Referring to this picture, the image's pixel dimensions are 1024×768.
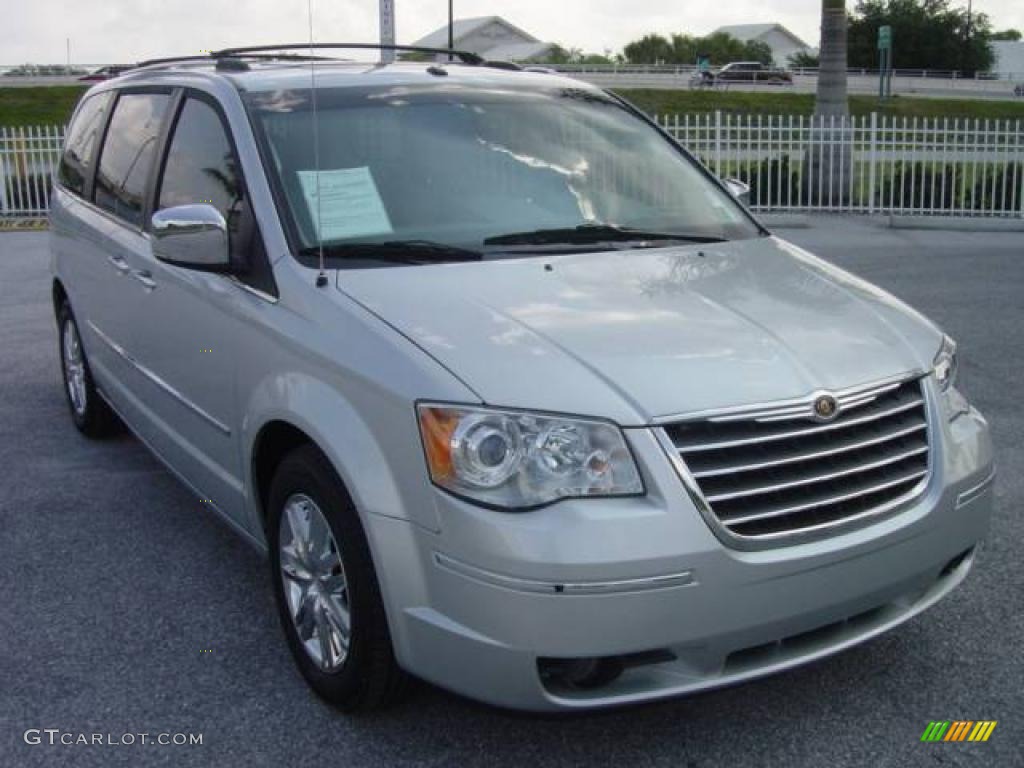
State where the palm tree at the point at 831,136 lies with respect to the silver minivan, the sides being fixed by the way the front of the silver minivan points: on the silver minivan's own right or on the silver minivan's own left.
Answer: on the silver minivan's own left

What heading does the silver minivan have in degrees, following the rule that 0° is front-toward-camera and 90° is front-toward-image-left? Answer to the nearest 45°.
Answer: approximately 315°

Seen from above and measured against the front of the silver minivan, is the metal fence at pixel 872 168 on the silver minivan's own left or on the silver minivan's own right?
on the silver minivan's own left
